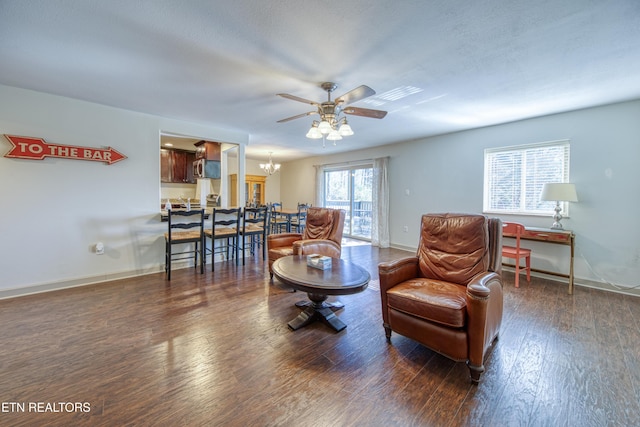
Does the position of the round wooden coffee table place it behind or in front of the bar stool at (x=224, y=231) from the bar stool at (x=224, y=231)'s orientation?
behind

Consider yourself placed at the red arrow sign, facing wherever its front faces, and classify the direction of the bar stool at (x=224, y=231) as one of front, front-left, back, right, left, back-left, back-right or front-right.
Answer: left

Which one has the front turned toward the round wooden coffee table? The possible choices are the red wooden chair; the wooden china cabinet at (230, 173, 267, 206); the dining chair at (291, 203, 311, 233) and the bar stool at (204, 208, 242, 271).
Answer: the wooden china cabinet

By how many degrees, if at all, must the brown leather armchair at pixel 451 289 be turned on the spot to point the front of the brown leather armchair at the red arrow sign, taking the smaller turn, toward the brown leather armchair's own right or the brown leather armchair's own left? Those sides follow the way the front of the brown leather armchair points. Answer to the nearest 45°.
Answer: approximately 45° to the brown leather armchair's own right

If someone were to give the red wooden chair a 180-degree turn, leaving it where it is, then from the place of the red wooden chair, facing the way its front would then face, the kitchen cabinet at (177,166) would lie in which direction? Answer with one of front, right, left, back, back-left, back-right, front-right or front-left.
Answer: front-right

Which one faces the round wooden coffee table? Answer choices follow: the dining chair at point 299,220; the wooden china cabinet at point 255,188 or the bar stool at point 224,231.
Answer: the wooden china cabinet

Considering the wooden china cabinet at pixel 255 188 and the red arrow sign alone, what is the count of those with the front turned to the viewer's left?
0

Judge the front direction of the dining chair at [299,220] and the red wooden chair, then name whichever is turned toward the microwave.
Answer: the dining chair

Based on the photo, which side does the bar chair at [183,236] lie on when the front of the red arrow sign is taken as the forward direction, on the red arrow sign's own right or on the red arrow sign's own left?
on the red arrow sign's own left

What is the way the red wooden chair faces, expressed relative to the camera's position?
facing away from the viewer and to the right of the viewer
